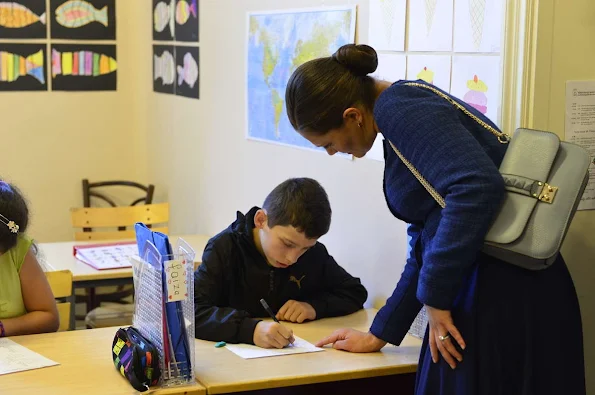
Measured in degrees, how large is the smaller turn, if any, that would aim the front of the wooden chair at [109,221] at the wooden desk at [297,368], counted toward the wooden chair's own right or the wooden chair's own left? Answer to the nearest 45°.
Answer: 0° — it already faces it

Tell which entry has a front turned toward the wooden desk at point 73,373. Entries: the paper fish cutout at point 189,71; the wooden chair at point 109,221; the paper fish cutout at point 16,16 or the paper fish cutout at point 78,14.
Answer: the wooden chair

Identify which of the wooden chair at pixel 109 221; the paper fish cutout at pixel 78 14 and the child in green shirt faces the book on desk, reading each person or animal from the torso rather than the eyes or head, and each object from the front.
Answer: the wooden chair

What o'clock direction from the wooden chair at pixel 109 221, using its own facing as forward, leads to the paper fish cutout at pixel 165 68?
The paper fish cutout is roughly at 7 o'clock from the wooden chair.

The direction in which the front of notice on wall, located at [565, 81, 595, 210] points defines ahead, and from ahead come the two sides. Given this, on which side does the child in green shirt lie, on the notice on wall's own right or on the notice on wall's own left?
on the notice on wall's own right

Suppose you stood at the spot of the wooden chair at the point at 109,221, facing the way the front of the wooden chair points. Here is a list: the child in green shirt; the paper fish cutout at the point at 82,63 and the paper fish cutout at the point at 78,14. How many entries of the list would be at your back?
2

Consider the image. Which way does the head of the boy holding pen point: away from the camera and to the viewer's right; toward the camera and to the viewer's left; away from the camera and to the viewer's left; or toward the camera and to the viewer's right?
toward the camera and to the viewer's right

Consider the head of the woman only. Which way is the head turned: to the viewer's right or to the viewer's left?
to the viewer's left

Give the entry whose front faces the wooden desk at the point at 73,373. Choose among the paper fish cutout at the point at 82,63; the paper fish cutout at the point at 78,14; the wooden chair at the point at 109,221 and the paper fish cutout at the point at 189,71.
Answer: the wooden chair
